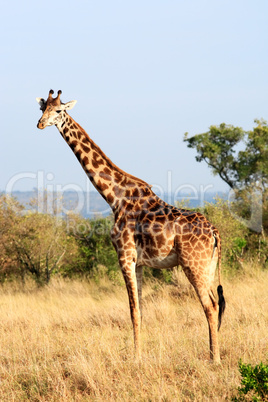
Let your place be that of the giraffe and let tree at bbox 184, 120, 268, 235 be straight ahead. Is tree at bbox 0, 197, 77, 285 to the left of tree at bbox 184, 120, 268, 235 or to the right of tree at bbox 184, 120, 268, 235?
left

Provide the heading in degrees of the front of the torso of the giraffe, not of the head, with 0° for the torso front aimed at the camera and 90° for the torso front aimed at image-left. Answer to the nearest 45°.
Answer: approximately 90°

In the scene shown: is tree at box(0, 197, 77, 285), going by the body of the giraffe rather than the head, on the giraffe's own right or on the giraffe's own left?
on the giraffe's own right

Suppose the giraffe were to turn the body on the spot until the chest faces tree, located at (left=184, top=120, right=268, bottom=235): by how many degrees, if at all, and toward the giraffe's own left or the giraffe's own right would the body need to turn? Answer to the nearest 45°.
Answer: approximately 90° to the giraffe's own right
